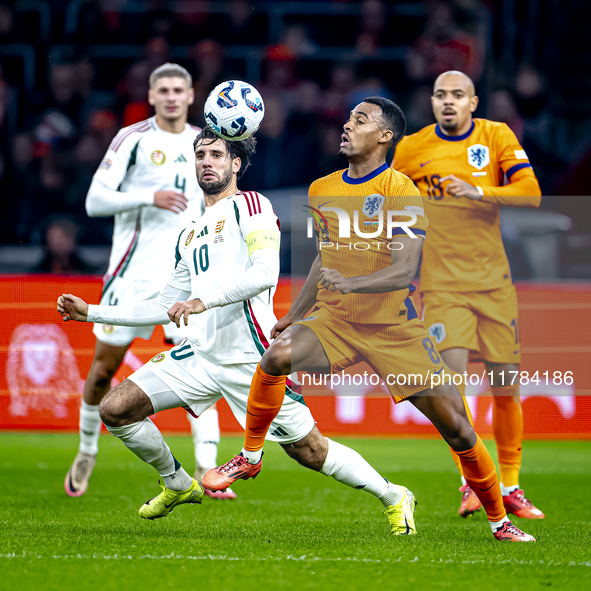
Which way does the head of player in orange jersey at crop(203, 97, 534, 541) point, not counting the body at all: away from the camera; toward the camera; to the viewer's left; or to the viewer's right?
to the viewer's left

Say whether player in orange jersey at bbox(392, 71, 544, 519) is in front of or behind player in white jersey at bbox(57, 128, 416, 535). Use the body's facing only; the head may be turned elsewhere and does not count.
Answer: behind

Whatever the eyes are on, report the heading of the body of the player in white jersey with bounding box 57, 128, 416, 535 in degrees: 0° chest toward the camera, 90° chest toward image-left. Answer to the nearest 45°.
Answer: approximately 45°

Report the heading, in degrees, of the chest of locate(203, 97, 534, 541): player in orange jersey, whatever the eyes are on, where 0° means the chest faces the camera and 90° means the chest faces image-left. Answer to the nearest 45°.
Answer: approximately 45°

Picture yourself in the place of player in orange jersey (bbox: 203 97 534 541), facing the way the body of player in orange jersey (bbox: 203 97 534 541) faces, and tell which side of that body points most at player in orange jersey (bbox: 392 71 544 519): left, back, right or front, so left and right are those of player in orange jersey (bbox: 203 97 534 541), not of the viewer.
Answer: back
